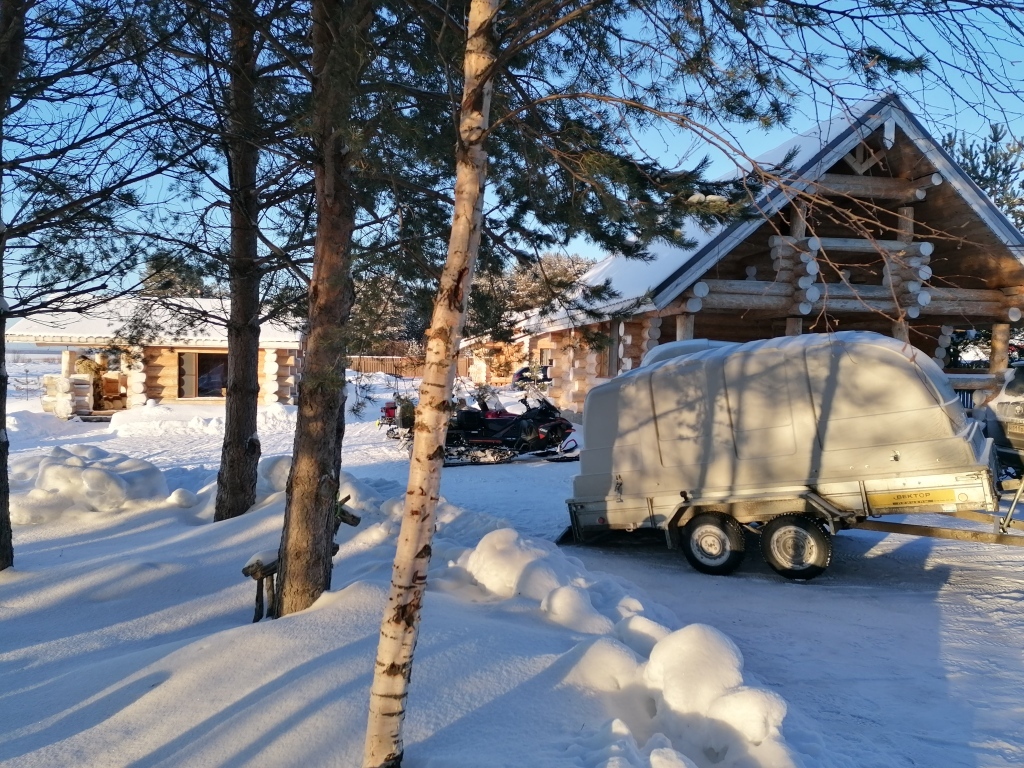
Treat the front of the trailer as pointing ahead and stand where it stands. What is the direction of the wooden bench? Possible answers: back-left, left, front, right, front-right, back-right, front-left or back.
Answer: back-right

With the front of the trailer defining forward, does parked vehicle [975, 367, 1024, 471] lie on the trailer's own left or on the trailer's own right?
on the trailer's own left

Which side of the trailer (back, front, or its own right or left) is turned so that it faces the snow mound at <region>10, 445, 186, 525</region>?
back

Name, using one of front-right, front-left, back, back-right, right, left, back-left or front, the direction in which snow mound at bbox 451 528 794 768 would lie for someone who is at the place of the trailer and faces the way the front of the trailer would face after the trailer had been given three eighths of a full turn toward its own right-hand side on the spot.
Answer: front-left

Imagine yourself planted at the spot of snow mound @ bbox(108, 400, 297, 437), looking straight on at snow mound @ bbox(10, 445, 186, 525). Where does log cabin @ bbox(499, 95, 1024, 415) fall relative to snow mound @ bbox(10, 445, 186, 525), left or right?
left

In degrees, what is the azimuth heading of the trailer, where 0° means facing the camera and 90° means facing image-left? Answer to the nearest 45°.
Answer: approximately 270°

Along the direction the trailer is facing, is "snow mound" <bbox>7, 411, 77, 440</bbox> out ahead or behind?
behind

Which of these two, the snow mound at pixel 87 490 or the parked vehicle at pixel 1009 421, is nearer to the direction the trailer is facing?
the parked vehicle
